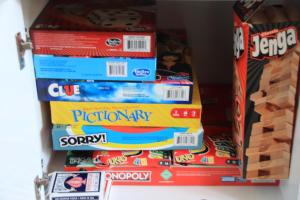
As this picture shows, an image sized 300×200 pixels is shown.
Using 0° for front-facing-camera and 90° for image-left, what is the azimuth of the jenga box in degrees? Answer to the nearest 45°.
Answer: approximately 0°
